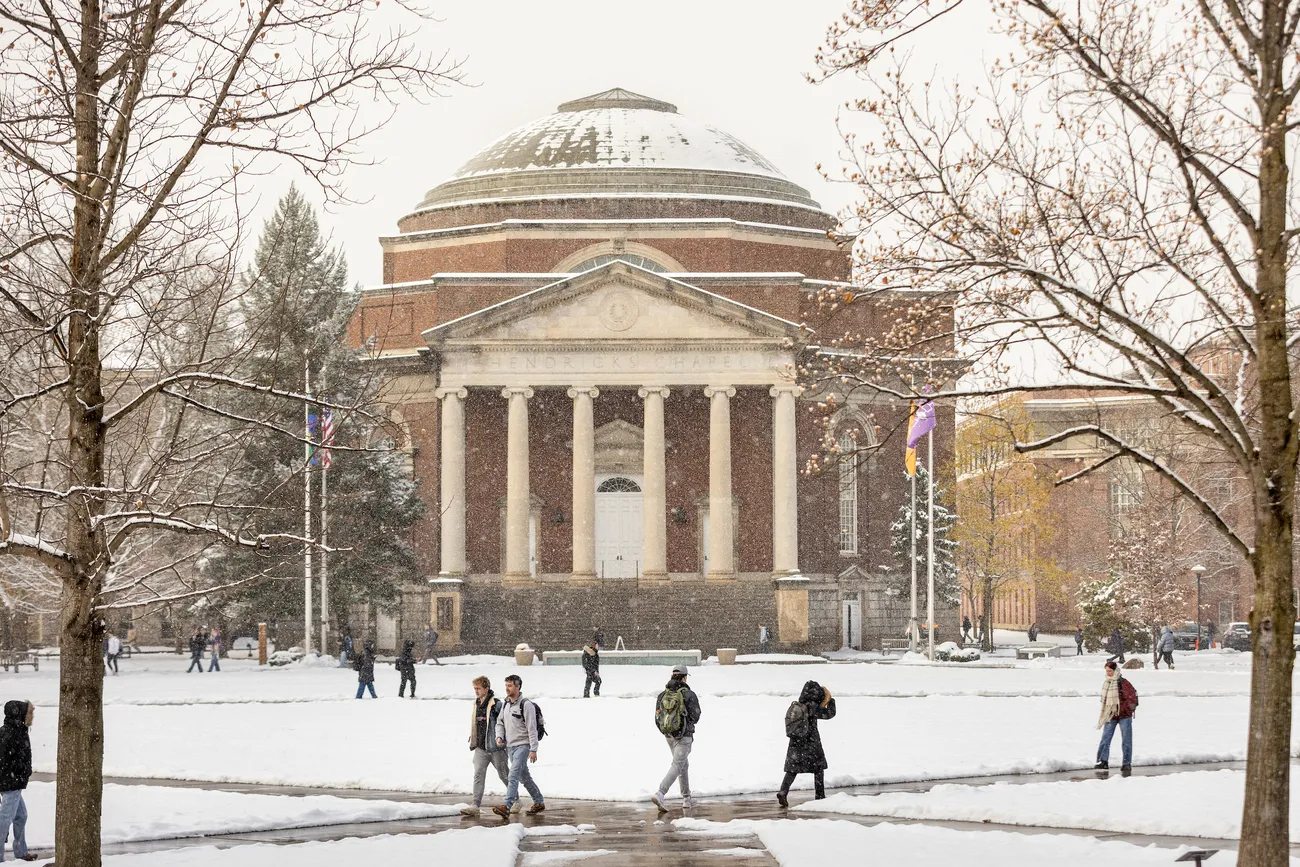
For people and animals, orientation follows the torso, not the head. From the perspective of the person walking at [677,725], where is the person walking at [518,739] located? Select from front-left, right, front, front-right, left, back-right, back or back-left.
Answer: back-left

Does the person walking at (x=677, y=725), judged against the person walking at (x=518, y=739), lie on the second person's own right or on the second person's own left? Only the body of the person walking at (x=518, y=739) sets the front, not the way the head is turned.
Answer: on the second person's own left

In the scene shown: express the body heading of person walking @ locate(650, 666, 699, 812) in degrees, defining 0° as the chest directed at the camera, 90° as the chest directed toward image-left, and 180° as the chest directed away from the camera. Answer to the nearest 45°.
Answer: approximately 225°

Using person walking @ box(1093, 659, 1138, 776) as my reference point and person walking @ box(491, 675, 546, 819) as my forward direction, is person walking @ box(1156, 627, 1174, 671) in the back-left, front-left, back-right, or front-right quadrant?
back-right

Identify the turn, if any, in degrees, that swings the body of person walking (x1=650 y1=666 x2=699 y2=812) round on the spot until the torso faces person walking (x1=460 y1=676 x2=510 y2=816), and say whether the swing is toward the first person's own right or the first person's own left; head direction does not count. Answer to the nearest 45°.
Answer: approximately 135° to the first person's own left

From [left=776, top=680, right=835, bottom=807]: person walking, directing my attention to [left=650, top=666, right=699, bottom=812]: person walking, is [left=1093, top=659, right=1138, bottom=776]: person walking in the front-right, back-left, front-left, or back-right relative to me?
back-right

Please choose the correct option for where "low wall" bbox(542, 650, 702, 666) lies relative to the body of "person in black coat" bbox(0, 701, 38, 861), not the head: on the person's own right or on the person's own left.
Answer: on the person's own left

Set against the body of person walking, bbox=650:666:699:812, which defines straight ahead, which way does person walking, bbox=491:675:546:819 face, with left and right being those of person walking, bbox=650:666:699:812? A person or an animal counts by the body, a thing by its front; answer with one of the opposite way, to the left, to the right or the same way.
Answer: the opposite way
